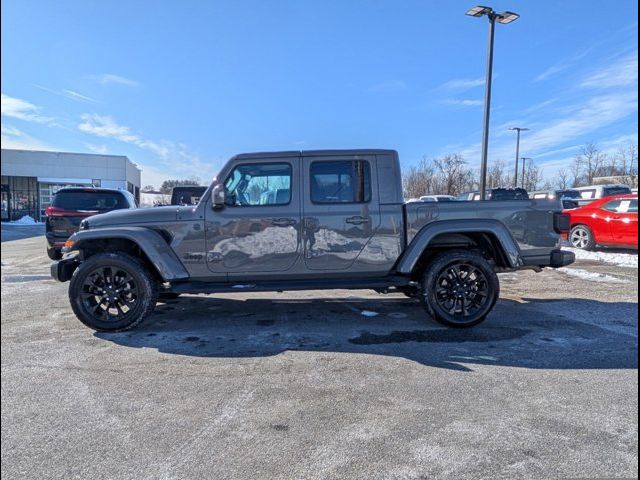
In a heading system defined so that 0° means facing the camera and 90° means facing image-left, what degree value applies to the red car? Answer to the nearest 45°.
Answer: approximately 270°

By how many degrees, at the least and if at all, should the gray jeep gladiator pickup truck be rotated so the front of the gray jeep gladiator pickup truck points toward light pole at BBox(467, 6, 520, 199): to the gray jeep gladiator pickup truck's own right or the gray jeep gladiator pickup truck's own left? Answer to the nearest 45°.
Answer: approximately 135° to the gray jeep gladiator pickup truck's own right

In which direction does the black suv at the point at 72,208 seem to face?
away from the camera

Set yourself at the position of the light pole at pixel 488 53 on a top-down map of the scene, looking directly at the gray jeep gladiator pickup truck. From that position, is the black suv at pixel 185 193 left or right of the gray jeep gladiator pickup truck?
right

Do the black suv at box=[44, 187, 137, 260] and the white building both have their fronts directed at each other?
yes

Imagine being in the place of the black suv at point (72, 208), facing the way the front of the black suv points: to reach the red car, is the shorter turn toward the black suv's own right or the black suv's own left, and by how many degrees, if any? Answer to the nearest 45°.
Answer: approximately 90° to the black suv's own right

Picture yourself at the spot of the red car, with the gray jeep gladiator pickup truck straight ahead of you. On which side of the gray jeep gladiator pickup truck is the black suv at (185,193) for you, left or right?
right

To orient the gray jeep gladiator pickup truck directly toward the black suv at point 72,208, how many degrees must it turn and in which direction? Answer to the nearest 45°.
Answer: approximately 45° to its right

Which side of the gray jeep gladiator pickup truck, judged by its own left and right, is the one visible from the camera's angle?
left

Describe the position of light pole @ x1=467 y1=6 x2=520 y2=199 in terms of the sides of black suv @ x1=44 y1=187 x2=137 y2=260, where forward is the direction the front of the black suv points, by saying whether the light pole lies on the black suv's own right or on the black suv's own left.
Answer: on the black suv's own right
